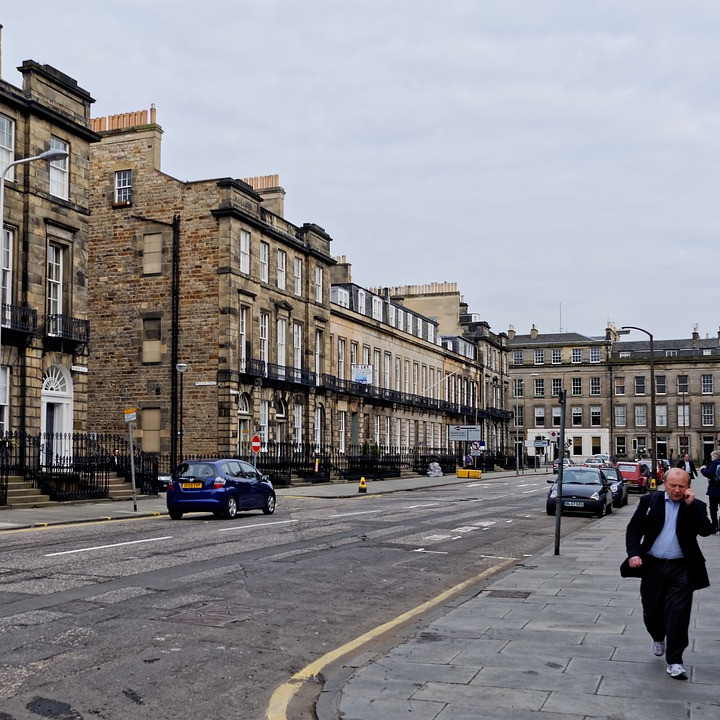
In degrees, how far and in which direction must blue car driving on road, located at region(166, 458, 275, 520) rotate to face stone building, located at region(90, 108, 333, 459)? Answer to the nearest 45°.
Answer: approximately 45° to its left

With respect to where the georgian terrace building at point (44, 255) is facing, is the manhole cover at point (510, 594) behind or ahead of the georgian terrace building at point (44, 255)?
ahead

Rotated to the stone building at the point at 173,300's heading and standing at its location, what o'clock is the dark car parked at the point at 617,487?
The dark car parked is roughly at 12 o'clock from the stone building.

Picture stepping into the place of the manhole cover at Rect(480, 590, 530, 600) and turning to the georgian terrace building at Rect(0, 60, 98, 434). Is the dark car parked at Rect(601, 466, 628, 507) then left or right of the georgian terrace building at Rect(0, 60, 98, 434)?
right

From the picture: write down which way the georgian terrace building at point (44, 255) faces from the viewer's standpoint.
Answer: facing the viewer and to the right of the viewer

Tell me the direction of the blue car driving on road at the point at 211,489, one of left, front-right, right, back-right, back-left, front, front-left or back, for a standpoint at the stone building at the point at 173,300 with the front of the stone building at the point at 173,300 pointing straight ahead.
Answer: front-right

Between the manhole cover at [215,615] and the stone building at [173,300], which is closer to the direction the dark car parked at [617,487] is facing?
the manhole cover

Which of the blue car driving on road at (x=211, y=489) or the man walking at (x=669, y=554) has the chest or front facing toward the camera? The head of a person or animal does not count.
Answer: the man walking

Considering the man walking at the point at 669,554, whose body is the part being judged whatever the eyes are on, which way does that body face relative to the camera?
toward the camera
